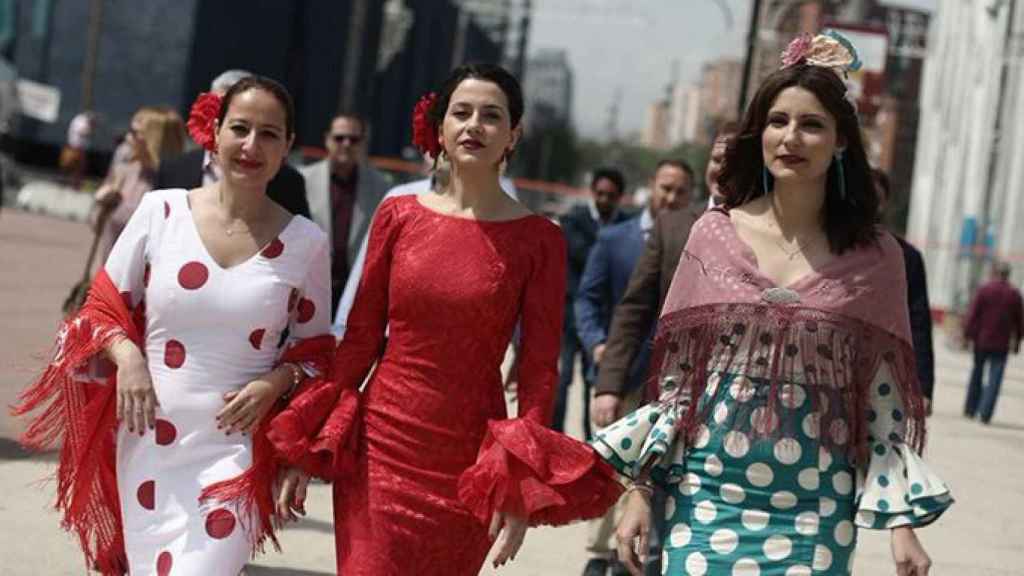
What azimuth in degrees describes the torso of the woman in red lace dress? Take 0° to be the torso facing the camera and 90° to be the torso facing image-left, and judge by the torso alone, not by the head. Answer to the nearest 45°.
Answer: approximately 0°

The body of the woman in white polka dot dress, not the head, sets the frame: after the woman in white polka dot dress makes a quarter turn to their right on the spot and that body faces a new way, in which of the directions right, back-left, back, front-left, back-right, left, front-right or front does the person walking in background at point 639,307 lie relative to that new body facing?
back-right

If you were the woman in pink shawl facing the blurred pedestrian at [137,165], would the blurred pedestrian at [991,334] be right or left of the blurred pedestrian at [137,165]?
right

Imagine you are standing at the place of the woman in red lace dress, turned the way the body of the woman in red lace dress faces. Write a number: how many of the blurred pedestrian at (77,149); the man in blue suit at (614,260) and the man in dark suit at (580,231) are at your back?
3

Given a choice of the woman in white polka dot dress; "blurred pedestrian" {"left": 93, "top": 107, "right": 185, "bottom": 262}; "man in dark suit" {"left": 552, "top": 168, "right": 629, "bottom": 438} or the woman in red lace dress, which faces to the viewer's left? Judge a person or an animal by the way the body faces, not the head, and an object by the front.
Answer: the blurred pedestrian

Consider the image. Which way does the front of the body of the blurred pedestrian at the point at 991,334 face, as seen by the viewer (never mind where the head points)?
away from the camera

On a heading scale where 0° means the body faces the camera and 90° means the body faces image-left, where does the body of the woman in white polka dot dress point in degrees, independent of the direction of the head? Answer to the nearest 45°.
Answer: approximately 0°

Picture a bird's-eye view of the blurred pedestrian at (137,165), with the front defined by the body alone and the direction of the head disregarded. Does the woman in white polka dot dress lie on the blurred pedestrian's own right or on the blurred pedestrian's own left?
on the blurred pedestrian's own left

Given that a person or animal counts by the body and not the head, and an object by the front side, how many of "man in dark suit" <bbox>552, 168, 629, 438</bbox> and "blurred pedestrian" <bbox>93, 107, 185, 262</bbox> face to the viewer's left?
1

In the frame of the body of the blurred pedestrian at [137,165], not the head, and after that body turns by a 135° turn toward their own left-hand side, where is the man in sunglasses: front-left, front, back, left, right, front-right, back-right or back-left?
front

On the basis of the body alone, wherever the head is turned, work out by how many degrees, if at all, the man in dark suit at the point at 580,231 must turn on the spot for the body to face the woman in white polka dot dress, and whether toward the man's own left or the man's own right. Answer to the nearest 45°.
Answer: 0° — they already face them

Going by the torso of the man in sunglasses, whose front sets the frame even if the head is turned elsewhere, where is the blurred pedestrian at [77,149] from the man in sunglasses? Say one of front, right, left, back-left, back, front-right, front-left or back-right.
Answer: back

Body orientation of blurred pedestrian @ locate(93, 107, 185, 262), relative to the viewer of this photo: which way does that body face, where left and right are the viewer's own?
facing to the left of the viewer
